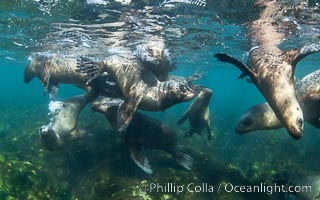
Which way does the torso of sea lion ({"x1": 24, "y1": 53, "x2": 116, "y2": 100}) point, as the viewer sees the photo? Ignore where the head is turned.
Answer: to the viewer's left
